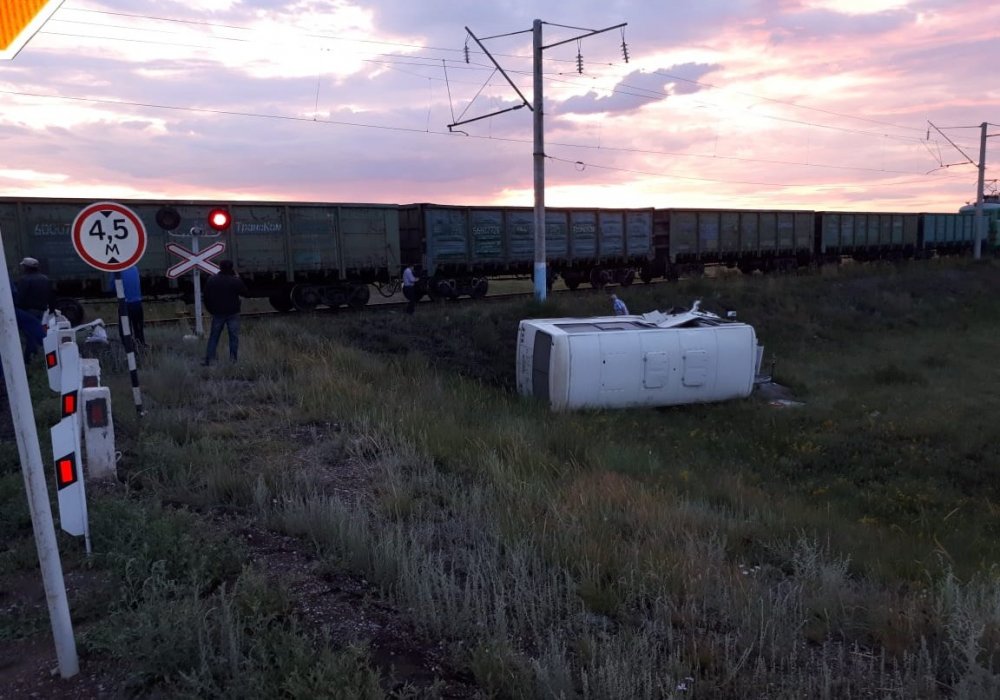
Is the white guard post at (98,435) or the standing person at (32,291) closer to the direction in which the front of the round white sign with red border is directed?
the white guard post

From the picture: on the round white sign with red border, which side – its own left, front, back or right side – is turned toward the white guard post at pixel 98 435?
front

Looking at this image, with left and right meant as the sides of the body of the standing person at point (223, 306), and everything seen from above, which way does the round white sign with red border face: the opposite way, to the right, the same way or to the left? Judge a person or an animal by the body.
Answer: the opposite way

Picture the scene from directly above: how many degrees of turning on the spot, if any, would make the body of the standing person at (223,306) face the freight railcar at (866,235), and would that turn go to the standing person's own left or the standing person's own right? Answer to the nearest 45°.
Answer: approximately 45° to the standing person's own right

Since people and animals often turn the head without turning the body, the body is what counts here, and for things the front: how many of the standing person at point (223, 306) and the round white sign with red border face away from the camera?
1

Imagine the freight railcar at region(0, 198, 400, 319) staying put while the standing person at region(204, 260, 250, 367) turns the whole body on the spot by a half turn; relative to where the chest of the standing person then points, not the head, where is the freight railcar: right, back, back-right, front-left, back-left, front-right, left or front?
back

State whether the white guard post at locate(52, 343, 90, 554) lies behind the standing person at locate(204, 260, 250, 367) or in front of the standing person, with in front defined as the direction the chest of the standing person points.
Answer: behind

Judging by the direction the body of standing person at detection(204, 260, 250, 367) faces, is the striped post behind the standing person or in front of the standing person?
behind

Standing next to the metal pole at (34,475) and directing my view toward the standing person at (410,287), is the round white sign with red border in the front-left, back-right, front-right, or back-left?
front-left

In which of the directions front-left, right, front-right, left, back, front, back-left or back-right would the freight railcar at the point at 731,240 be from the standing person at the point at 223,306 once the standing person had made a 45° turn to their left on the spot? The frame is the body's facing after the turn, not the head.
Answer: right

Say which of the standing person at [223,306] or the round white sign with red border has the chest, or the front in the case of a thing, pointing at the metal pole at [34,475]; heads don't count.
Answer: the round white sign with red border

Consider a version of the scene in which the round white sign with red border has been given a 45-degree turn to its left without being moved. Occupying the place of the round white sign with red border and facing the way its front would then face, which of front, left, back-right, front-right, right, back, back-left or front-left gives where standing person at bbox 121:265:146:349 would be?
back-left

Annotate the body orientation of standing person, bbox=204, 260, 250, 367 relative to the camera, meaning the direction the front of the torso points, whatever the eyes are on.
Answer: away from the camera

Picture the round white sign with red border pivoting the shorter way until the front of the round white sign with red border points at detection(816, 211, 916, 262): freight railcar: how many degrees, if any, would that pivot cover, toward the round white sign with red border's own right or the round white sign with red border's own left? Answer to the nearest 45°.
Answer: approximately 135° to the round white sign with red border's own left

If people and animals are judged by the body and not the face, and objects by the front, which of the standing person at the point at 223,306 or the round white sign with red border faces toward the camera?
the round white sign with red border

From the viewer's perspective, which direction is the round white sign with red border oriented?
toward the camera

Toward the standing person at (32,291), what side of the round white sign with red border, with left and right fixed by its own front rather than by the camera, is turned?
back

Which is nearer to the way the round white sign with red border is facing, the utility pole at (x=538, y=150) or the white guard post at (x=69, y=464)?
the white guard post
